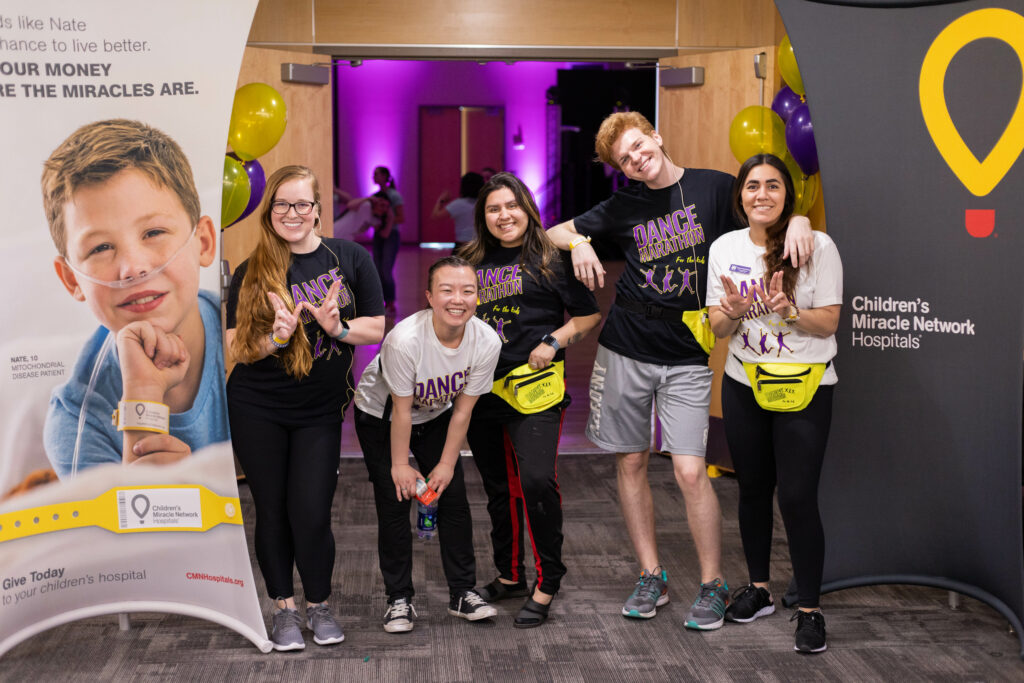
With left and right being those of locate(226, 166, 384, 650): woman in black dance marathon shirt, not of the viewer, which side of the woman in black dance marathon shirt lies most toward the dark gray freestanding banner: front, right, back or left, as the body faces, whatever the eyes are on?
left

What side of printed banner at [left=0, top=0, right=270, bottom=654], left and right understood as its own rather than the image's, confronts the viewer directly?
front

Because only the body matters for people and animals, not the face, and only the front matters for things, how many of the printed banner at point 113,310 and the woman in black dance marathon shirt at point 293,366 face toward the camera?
2

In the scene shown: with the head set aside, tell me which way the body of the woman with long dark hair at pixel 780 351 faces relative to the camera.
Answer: toward the camera

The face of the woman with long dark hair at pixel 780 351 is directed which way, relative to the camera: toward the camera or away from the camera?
toward the camera

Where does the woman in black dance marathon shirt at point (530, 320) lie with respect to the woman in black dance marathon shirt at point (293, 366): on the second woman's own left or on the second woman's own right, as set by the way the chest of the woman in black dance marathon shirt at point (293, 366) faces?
on the second woman's own left

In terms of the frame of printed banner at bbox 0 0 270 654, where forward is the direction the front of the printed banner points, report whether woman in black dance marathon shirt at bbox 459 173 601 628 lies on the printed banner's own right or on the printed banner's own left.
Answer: on the printed banner's own left

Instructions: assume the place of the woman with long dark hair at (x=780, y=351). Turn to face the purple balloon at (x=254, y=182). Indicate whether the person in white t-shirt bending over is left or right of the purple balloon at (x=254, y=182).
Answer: left

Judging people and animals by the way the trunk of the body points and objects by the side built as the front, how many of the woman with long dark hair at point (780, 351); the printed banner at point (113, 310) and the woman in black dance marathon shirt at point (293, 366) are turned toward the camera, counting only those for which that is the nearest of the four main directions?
3

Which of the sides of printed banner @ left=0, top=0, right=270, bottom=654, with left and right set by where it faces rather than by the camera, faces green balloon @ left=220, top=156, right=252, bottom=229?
back

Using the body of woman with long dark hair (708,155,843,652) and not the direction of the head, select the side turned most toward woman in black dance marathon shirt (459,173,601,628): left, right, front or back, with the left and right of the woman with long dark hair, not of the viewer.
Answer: right

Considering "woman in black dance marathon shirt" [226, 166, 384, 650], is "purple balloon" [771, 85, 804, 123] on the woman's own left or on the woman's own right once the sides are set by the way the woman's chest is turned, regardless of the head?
on the woman's own left

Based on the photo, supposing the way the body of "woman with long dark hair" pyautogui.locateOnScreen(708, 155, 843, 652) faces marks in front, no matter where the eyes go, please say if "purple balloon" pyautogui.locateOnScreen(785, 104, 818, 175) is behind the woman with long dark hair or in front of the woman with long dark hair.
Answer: behind

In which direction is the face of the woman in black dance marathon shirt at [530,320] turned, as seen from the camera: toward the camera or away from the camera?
toward the camera

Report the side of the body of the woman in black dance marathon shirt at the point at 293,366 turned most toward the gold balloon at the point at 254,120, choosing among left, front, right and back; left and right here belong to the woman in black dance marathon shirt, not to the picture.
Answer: back

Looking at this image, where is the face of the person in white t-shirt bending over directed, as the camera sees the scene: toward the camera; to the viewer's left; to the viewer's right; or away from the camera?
toward the camera
